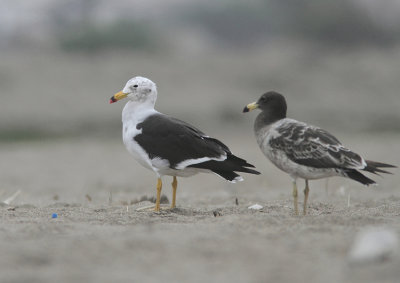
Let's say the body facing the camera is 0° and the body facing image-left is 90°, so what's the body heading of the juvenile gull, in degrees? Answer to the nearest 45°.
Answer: approximately 90°
